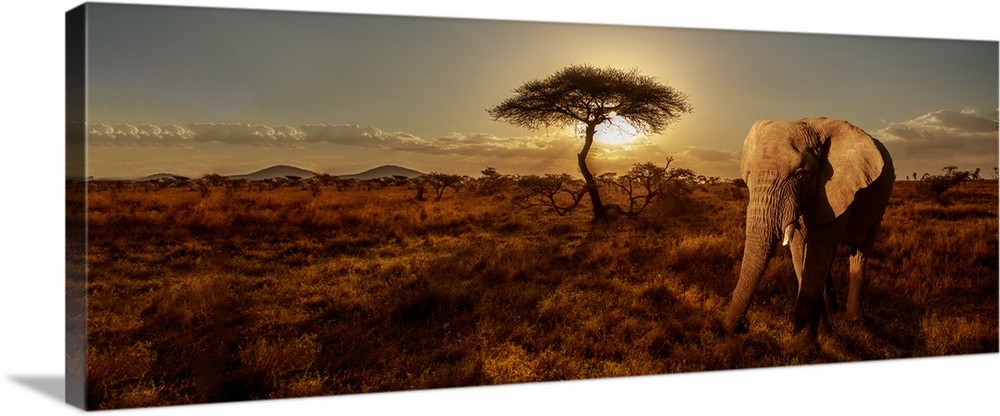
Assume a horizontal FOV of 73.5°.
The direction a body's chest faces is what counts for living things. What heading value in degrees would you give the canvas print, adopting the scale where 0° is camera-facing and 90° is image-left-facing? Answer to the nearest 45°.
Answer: approximately 315°
